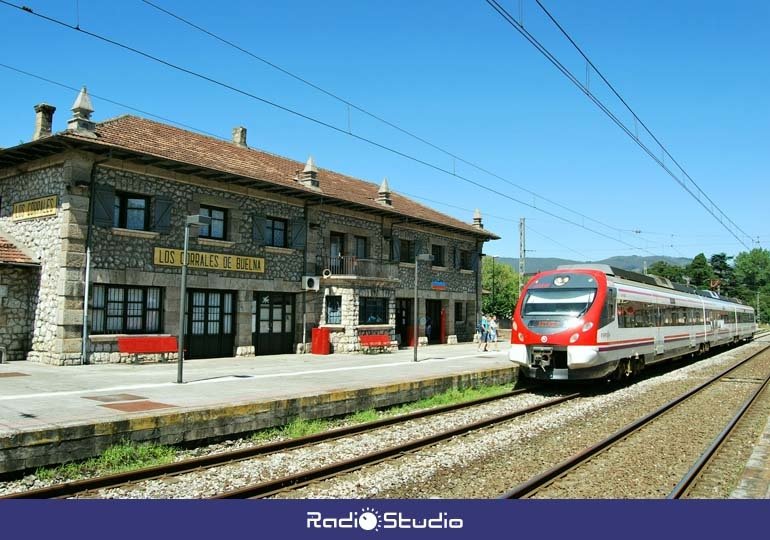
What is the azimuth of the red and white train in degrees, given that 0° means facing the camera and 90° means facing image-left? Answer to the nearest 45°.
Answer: approximately 45°

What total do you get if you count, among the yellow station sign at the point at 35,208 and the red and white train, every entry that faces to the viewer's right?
0

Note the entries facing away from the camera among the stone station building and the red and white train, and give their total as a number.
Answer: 0

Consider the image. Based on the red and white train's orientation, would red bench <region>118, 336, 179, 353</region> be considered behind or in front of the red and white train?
in front

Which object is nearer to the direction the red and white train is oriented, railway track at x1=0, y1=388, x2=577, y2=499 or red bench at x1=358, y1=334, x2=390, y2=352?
the railway track

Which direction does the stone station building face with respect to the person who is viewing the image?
facing the viewer and to the right of the viewer

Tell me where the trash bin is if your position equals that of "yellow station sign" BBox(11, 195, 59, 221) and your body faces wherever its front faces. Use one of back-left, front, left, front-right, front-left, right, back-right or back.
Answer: back-left

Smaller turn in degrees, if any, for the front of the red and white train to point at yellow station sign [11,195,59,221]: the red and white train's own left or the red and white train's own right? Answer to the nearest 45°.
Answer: approximately 45° to the red and white train's own right

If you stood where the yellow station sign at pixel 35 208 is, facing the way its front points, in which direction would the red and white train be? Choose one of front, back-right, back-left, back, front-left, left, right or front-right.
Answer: left
